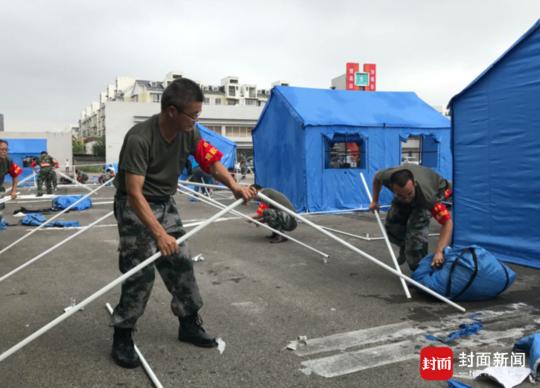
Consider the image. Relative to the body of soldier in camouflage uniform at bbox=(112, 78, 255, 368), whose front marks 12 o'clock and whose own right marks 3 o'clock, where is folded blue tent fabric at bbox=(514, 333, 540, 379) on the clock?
The folded blue tent fabric is roughly at 11 o'clock from the soldier in camouflage uniform.

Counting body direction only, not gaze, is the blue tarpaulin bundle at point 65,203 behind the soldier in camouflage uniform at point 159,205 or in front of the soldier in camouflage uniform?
behind

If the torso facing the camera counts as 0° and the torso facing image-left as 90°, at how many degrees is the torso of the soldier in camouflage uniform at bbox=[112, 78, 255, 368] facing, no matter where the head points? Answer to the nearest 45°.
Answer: approximately 315°

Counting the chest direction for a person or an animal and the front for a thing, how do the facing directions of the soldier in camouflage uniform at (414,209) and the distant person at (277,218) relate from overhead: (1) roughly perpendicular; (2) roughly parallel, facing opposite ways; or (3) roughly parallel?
roughly perpendicular

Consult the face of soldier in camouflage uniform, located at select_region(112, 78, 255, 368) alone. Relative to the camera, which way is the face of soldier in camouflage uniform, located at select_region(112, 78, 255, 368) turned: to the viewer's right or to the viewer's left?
to the viewer's right
